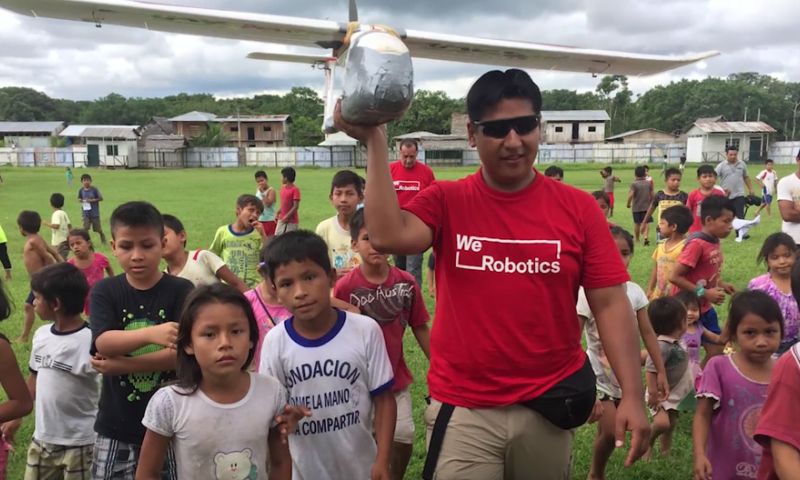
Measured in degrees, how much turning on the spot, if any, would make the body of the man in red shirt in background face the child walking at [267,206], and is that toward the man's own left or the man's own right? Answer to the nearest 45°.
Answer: approximately 135° to the man's own right

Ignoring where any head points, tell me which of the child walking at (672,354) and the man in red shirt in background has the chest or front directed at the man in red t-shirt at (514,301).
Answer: the man in red shirt in background

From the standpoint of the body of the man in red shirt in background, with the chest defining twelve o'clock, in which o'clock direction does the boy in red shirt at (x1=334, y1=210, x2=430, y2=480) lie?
The boy in red shirt is roughly at 12 o'clock from the man in red shirt in background.

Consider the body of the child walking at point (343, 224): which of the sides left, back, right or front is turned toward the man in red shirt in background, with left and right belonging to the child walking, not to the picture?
back

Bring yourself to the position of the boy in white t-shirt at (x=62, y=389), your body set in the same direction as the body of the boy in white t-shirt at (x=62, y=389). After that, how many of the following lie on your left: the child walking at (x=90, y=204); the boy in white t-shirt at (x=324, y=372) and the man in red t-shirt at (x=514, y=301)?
2
